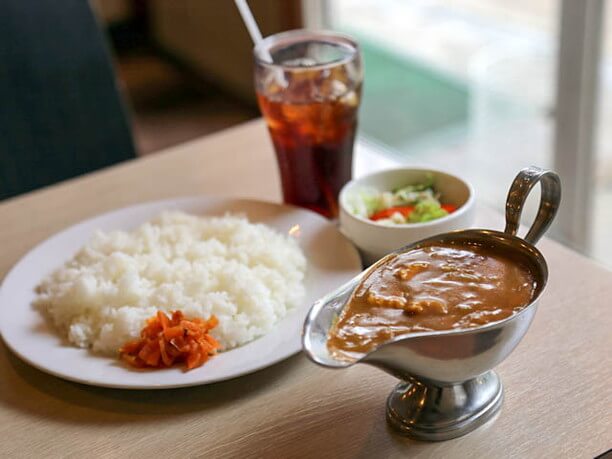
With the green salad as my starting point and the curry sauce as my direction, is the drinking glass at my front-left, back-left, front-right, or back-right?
back-right

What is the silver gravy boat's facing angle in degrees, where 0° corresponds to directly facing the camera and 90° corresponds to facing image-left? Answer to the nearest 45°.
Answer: approximately 45°

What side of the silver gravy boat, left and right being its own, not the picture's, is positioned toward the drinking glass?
right
